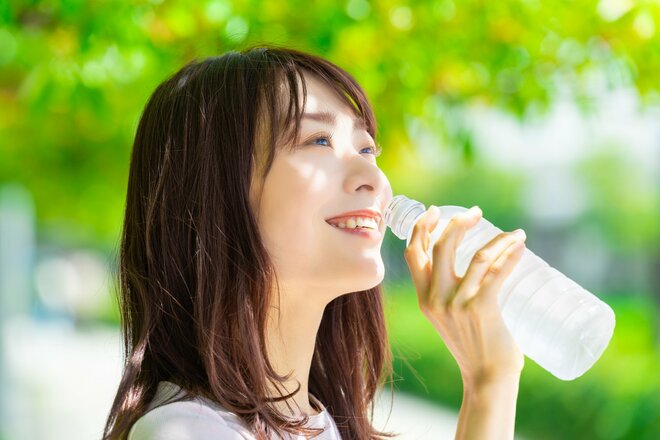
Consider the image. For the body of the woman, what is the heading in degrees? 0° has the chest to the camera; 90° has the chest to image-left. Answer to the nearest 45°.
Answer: approximately 315°

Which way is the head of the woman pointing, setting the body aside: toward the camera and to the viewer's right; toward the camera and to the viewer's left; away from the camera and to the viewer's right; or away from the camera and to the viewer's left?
toward the camera and to the viewer's right
